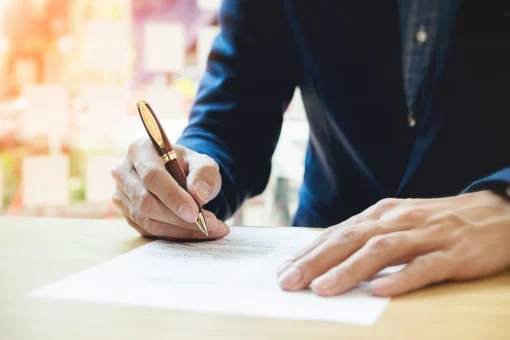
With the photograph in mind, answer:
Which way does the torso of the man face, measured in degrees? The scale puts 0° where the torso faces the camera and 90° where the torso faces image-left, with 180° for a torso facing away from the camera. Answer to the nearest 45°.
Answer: approximately 0°

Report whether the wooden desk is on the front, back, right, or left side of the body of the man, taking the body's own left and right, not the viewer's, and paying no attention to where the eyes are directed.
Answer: front

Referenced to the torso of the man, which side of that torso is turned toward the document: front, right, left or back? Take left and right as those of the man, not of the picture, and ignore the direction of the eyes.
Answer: front
